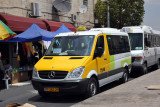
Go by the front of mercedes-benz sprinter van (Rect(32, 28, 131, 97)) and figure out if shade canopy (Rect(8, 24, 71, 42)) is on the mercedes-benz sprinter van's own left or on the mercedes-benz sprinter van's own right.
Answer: on the mercedes-benz sprinter van's own right

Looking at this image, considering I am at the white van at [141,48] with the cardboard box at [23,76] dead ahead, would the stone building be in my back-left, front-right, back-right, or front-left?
front-right

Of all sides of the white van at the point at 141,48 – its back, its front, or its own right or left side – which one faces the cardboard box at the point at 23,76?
front

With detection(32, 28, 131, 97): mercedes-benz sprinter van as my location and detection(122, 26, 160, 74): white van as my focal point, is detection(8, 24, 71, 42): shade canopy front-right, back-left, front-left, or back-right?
front-left

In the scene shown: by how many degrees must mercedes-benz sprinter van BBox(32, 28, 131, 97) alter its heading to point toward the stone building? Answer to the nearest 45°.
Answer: approximately 135° to its right

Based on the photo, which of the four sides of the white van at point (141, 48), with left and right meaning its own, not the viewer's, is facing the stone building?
right

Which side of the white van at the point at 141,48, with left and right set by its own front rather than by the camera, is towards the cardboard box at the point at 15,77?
front

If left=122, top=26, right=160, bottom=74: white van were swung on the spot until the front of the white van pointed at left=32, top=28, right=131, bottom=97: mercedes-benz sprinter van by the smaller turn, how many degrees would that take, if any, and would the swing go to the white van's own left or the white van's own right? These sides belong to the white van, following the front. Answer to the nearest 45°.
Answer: approximately 45° to the white van's own left

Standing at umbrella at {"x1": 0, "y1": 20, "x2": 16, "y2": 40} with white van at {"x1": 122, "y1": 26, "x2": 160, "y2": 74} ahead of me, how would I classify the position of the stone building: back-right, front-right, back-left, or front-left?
front-left

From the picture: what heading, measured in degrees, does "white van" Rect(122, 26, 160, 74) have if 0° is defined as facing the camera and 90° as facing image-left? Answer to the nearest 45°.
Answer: approximately 45°

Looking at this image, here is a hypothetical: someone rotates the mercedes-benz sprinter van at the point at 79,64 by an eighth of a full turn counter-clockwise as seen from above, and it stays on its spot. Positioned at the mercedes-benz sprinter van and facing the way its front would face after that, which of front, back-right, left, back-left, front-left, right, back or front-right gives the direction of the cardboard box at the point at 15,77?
back-right

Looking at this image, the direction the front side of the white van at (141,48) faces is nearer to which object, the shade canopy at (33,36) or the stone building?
the shade canopy

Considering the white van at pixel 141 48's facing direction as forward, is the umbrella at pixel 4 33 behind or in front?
in front

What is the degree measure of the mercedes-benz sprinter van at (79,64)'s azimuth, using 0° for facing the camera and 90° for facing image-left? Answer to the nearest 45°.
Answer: approximately 45°

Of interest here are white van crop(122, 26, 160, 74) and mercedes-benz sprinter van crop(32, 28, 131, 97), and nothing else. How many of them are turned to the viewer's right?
0

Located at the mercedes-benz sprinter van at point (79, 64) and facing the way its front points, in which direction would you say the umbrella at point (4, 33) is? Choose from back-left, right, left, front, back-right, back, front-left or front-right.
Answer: right
